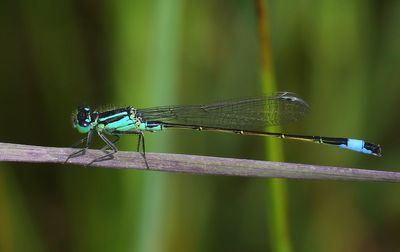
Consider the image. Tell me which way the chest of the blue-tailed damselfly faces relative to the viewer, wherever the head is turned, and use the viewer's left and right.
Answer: facing to the left of the viewer
